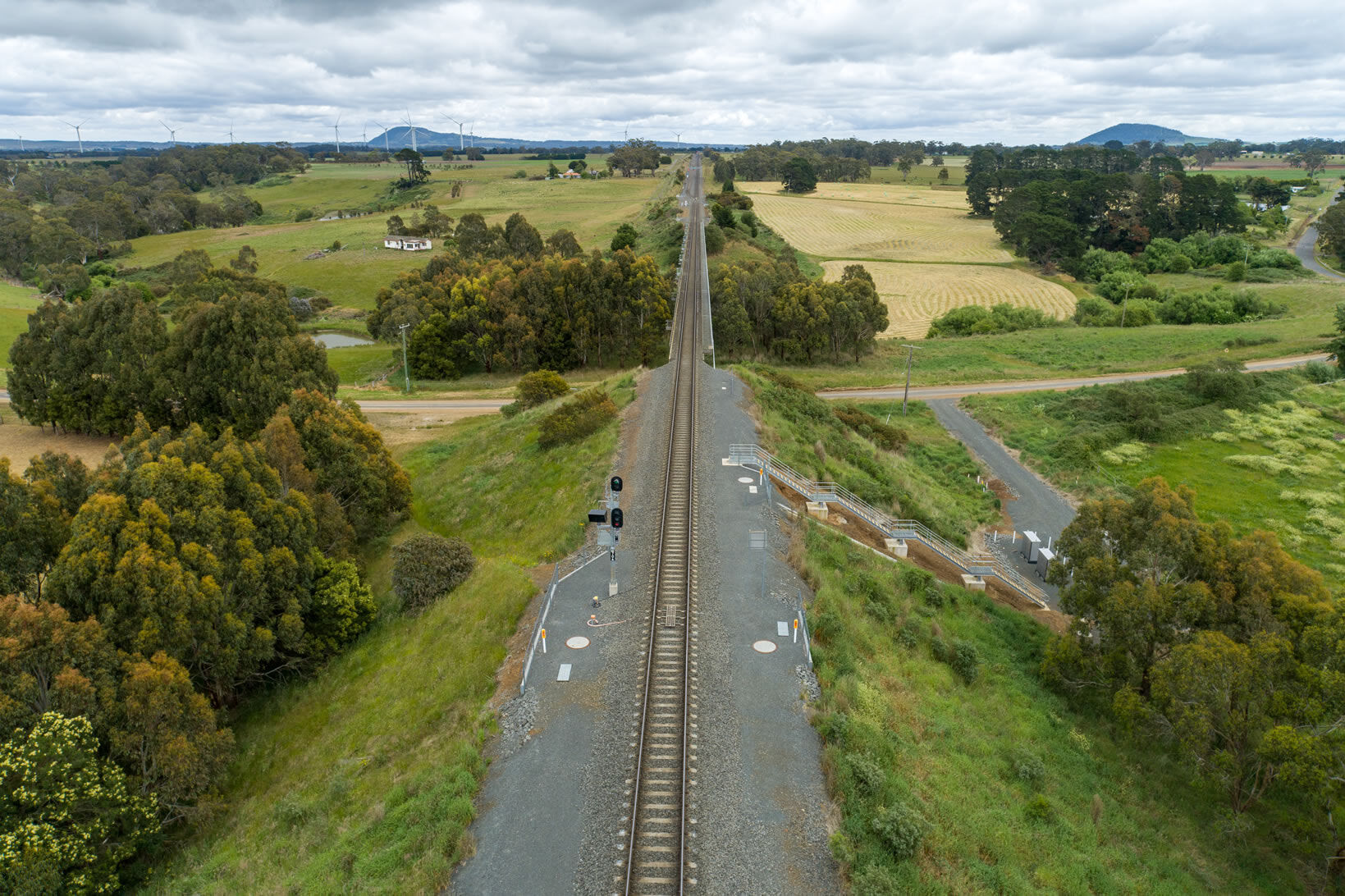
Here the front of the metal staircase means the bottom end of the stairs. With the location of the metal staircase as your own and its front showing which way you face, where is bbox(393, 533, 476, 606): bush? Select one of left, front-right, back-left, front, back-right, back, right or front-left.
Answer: back-right

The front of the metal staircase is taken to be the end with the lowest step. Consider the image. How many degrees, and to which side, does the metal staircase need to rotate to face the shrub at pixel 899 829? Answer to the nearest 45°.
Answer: approximately 90° to its right
